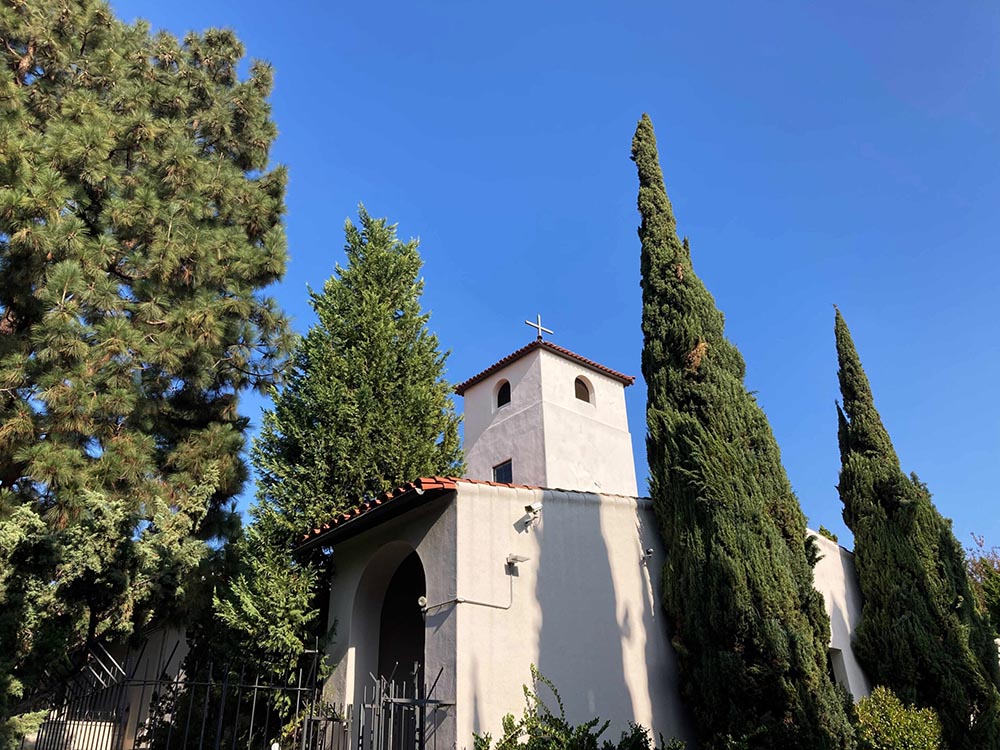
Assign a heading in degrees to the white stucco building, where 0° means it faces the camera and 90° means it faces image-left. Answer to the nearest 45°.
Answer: approximately 45°

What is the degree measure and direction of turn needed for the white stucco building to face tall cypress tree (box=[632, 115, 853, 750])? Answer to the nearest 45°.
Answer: approximately 135° to its left

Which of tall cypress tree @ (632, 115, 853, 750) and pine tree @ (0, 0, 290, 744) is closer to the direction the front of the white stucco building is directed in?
the pine tree

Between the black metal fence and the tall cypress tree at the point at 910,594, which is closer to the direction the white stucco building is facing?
the black metal fence

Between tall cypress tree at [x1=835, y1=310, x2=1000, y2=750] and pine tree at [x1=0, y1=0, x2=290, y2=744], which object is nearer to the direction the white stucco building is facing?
the pine tree
